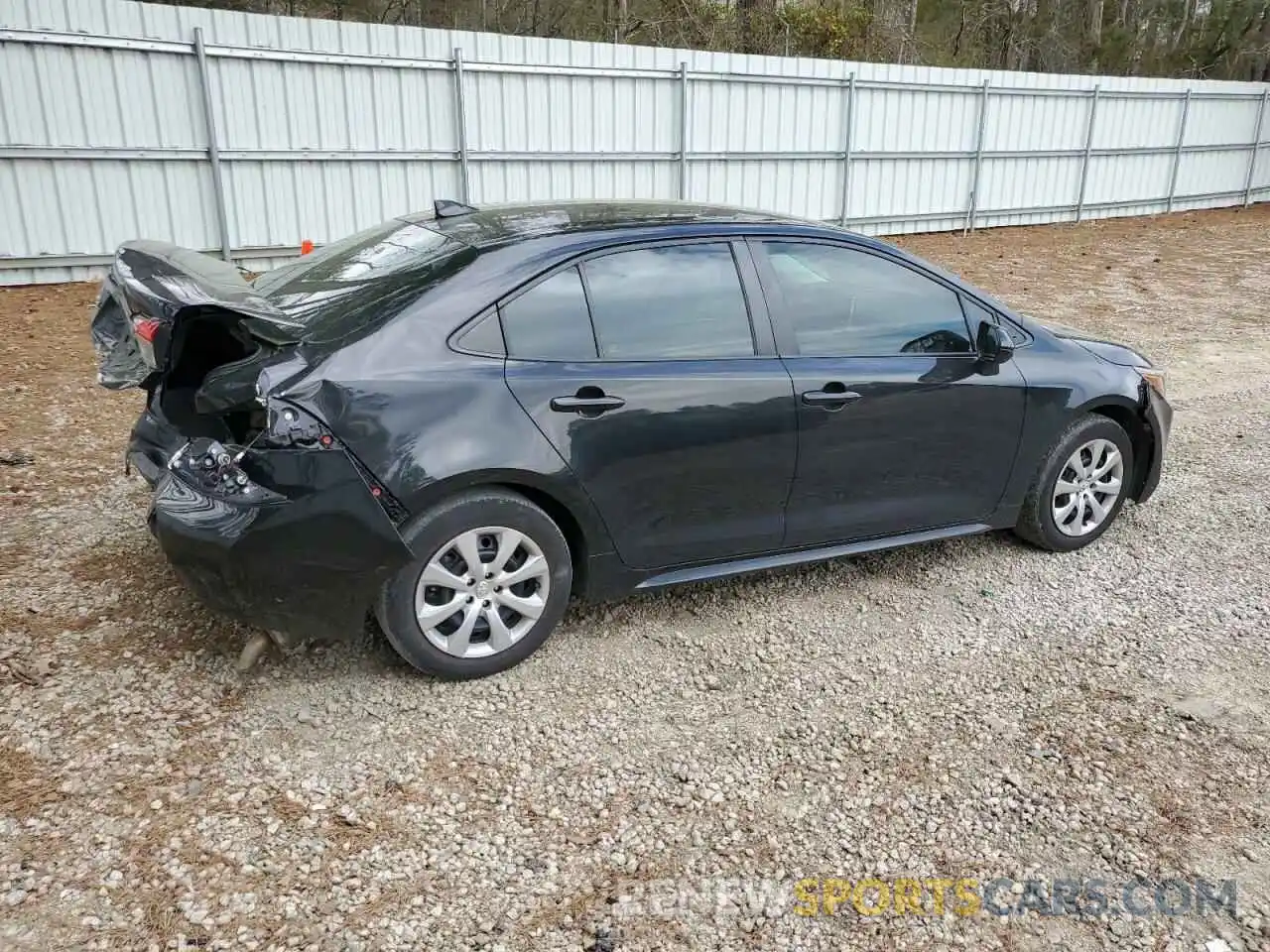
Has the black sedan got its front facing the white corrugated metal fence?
no

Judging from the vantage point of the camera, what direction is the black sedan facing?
facing away from the viewer and to the right of the viewer
